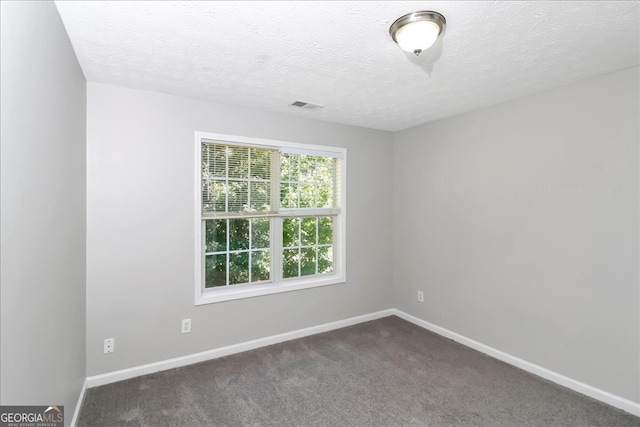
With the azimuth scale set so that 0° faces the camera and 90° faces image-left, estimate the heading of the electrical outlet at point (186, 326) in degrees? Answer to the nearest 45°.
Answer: approximately 0°

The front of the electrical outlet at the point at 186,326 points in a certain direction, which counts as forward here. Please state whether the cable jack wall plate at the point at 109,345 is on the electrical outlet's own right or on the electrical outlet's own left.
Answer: on the electrical outlet's own right
